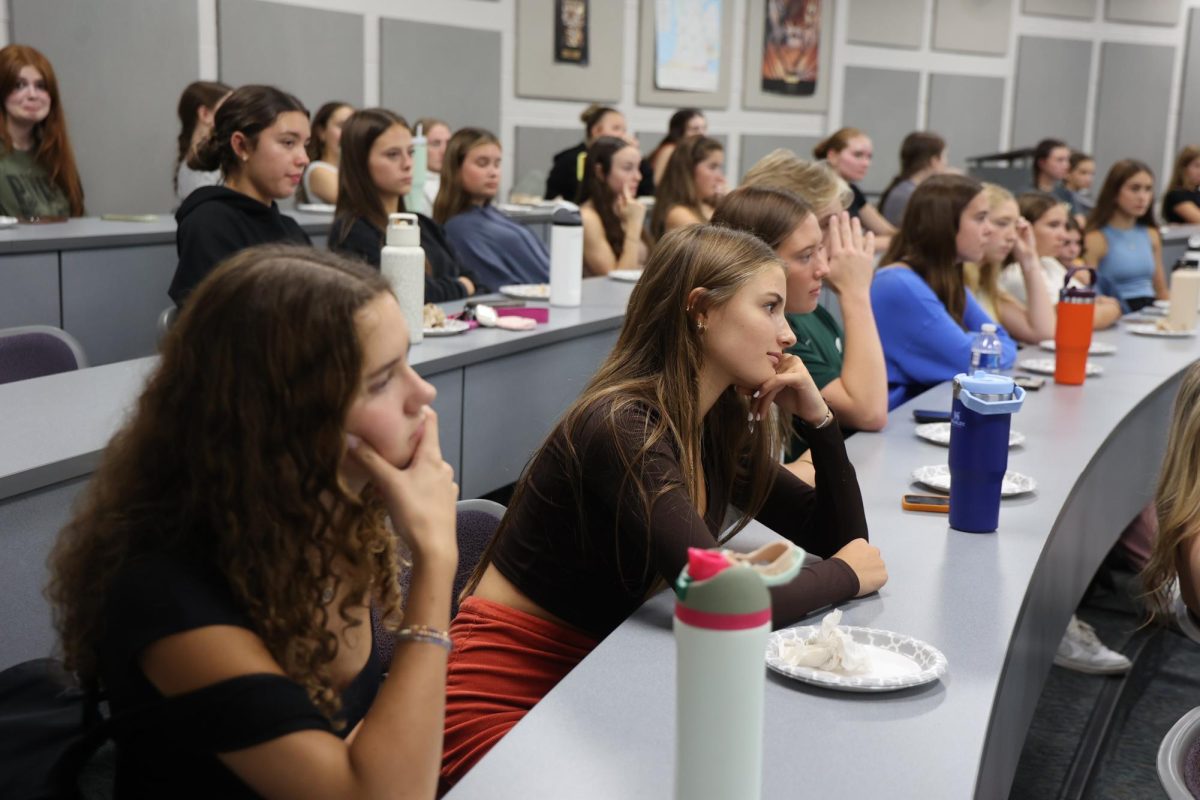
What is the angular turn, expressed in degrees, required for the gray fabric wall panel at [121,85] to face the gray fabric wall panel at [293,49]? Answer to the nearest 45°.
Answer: approximately 135° to its left

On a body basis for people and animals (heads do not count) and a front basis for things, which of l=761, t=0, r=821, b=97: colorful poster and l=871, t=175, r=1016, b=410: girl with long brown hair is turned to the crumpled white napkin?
the colorful poster
